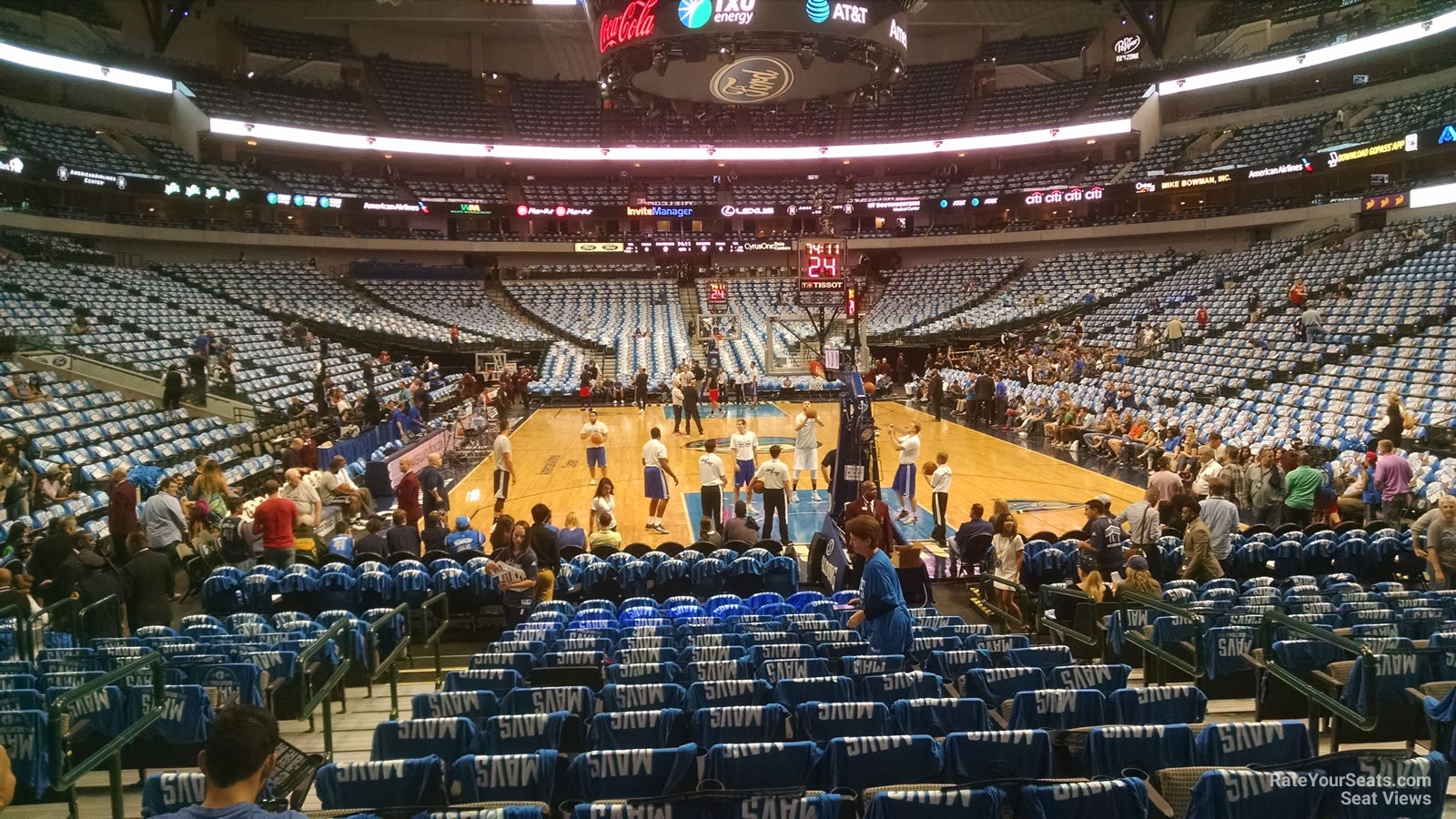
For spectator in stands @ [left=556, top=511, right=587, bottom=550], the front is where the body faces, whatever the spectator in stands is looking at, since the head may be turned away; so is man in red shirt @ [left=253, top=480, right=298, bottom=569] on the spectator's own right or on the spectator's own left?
on the spectator's own left

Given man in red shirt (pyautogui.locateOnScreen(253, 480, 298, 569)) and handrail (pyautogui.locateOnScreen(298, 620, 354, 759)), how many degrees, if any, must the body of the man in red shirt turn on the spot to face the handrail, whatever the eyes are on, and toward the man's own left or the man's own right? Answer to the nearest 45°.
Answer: approximately 180°

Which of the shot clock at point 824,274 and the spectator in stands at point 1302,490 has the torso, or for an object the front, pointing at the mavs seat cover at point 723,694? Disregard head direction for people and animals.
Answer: the shot clock

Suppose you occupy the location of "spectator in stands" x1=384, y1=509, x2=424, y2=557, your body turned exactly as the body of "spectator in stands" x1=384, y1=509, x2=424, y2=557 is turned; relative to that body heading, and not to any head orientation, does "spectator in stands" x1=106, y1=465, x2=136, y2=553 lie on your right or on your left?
on your left

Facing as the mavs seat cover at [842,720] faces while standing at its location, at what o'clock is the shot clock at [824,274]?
The shot clock is roughly at 12 o'clock from the mavs seat cover.

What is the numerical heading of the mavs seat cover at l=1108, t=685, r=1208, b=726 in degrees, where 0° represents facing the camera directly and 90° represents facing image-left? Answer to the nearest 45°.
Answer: approximately 180°

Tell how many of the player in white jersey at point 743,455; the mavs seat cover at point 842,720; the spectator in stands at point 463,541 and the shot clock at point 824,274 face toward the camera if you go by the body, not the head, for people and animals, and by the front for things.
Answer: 2

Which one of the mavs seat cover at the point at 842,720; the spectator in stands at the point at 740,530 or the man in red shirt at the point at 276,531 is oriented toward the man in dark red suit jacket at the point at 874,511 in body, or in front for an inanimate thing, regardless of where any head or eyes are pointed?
the mavs seat cover

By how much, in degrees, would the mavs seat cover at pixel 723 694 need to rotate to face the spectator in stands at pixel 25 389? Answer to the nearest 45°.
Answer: approximately 45° to its left

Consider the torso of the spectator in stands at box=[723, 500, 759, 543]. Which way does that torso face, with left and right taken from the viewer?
facing away from the viewer

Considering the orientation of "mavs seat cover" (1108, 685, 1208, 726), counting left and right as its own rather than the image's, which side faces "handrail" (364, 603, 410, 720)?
left

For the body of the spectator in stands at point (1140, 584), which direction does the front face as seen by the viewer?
away from the camera

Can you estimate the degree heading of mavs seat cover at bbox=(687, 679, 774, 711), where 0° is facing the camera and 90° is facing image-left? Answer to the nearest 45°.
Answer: approximately 180°
